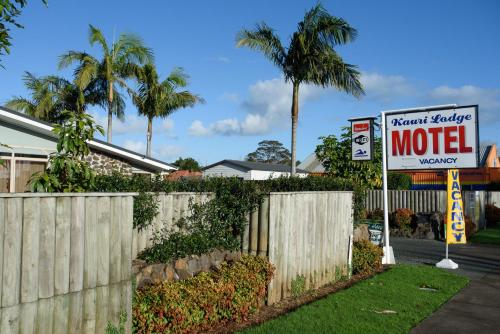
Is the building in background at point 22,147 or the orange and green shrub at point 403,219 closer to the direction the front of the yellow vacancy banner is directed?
the building in background

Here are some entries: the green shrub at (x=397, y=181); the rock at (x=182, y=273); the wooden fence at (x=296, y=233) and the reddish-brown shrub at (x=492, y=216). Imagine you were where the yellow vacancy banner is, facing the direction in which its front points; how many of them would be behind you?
2

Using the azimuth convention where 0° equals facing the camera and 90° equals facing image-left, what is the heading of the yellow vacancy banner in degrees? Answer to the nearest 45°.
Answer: approximately 0°

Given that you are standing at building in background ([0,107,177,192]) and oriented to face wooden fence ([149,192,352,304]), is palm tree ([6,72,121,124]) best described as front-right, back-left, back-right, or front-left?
back-left

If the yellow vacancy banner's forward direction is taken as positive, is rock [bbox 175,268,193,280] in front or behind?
in front

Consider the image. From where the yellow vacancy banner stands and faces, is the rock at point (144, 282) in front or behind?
in front

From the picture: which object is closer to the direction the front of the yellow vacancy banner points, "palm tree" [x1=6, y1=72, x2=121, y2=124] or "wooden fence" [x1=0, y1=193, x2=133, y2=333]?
the wooden fence

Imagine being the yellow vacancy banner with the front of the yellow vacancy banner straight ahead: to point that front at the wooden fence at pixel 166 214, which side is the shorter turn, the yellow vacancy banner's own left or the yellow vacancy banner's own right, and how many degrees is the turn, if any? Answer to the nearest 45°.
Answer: approximately 45° to the yellow vacancy banner's own right

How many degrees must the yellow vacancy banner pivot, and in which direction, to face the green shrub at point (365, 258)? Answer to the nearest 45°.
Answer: approximately 45° to its right

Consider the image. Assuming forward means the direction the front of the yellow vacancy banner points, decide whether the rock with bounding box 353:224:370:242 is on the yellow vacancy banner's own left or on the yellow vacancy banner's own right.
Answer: on the yellow vacancy banner's own right

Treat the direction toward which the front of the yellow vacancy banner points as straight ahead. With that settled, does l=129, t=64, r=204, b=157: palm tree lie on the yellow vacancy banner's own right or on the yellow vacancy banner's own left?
on the yellow vacancy banner's own right

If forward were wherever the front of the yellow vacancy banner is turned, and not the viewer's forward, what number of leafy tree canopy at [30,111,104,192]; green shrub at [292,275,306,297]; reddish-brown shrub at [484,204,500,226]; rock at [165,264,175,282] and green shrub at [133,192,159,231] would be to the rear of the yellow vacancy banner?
1

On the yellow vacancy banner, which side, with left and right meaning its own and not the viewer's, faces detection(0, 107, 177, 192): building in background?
right

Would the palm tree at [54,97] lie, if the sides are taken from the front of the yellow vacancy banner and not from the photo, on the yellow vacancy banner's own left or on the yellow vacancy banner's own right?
on the yellow vacancy banner's own right

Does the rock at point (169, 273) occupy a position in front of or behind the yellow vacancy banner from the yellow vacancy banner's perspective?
in front
